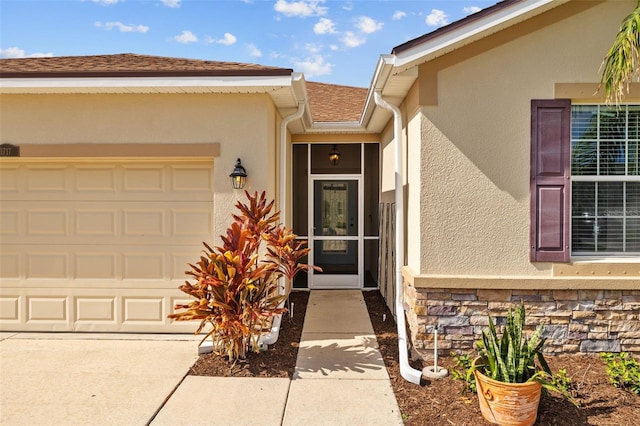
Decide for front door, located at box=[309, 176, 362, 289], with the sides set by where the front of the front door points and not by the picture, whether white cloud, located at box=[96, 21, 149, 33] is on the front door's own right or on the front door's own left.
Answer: on the front door's own right

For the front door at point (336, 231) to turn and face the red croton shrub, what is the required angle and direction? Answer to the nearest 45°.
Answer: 0° — it already faces it

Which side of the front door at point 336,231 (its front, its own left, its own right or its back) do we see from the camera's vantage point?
front

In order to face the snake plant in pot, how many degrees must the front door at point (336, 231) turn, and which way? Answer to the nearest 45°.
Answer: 0° — it already faces it

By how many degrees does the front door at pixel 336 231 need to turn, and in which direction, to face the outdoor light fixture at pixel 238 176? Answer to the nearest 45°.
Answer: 0° — it already faces it

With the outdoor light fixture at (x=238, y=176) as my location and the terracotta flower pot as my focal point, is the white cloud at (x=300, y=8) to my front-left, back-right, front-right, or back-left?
back-left
